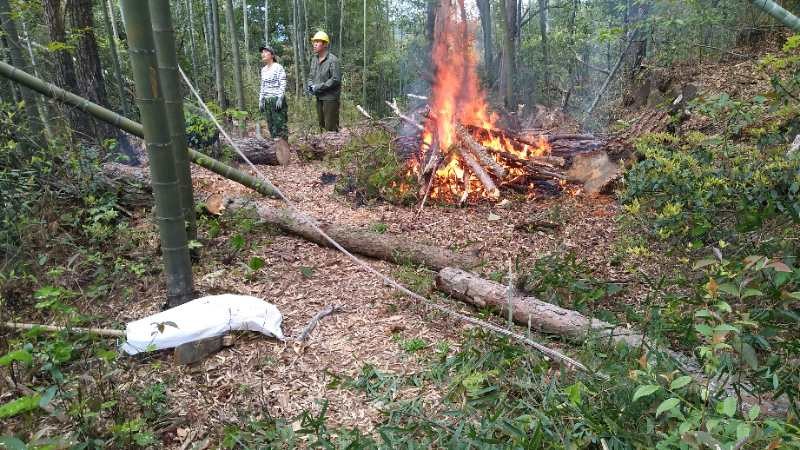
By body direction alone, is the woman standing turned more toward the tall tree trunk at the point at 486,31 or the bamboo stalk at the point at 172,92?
the bamboo stalk

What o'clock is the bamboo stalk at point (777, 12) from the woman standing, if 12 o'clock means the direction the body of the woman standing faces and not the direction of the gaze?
The bamboo stalk is roughly at 10 o'clock from the woman standing.

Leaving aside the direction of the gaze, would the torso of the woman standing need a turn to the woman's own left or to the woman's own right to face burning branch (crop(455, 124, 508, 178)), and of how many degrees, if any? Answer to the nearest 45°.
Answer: approximately 90° to the woman's own left

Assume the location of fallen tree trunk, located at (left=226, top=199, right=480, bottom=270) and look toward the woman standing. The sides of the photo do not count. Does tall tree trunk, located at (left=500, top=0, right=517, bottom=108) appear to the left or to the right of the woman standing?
right

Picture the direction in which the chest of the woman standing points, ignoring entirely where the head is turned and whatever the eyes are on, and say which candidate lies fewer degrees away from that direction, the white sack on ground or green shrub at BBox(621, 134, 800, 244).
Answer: the white sack on ground

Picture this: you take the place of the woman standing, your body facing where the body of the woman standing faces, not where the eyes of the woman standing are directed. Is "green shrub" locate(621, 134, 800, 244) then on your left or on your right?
on your left

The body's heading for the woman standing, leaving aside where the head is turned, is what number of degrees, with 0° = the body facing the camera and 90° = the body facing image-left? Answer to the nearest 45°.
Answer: approximately 45°

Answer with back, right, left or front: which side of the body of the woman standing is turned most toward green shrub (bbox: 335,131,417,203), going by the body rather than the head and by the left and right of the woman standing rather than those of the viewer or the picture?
left

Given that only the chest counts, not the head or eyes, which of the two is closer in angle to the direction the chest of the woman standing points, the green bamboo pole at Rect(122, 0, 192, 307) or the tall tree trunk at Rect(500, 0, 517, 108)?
the green bamboo pole

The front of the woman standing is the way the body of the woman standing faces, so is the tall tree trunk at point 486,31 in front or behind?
behind

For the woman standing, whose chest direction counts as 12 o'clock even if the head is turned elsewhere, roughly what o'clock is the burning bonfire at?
The burning bonfire is roughly at 9 o'clock from the woman standing.
